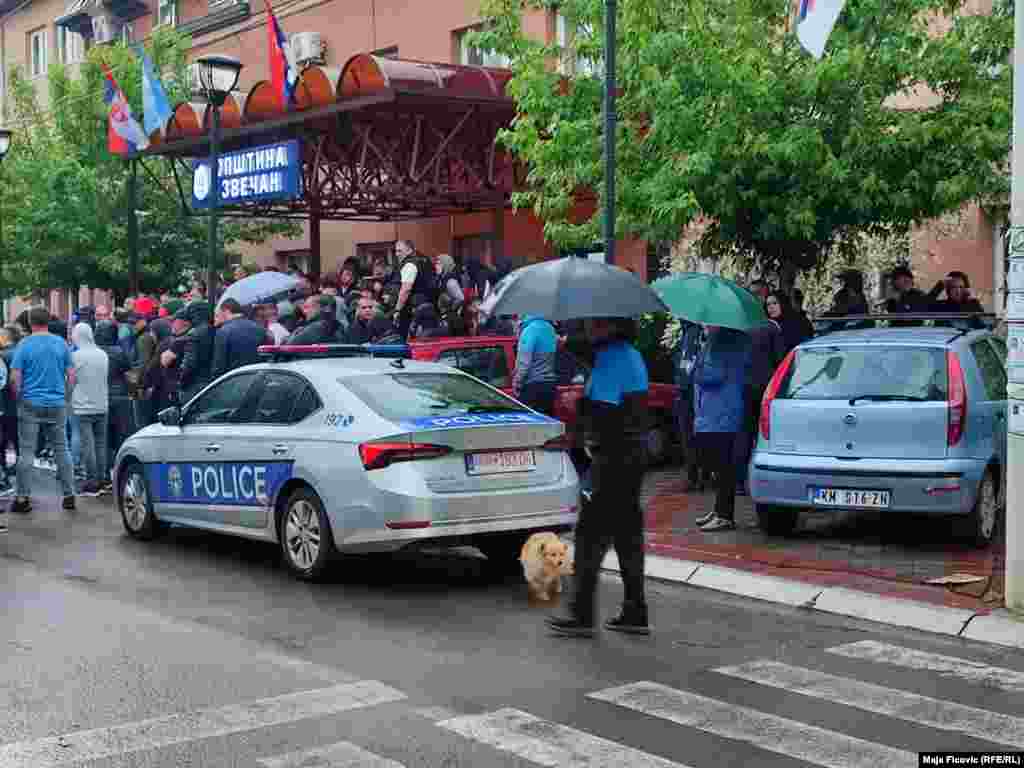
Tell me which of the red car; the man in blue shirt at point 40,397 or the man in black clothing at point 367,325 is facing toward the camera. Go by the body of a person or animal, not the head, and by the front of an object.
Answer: the man in black clothing

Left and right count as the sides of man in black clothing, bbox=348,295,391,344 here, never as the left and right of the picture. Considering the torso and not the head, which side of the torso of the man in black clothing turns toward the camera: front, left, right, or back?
front

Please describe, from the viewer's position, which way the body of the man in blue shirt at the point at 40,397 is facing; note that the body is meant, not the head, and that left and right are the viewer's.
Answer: facing away from the viewer

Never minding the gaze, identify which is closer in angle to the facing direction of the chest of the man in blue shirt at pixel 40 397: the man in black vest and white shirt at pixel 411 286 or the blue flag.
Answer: the blue flag

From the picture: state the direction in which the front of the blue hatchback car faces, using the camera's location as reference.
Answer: facing away from the viewer

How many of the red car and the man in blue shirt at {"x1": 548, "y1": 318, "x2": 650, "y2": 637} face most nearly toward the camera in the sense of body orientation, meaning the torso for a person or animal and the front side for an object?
0

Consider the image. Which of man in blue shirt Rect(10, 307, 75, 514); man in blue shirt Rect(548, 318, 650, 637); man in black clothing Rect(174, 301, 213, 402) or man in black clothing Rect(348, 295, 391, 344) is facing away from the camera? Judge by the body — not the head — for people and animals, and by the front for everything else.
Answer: man in blue shirt Rect(10, 307, 75, 514)

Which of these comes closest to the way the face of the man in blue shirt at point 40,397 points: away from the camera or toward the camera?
away from the camera

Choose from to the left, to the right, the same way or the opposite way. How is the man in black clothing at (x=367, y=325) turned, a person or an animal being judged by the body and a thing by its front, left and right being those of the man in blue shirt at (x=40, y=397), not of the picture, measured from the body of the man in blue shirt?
the opposite way

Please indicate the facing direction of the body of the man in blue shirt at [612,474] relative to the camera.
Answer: to the viewer's left
